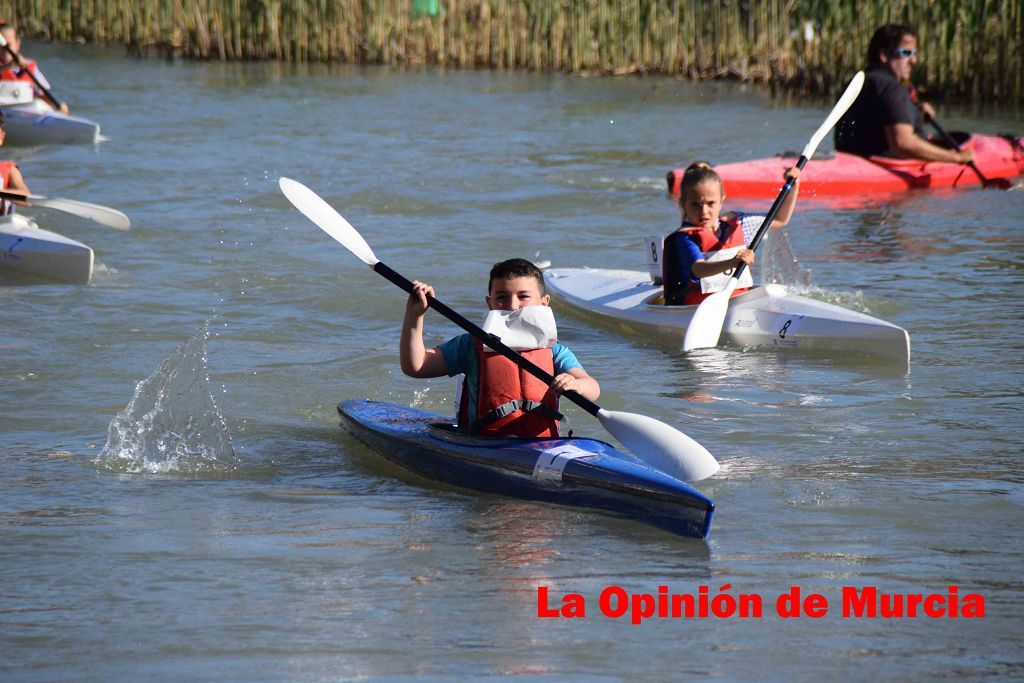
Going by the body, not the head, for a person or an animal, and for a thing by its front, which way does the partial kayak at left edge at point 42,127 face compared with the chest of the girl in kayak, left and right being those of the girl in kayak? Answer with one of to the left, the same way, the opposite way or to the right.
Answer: to the left

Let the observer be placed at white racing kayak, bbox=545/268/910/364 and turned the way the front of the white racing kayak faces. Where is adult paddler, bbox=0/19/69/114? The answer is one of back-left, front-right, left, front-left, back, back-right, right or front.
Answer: back

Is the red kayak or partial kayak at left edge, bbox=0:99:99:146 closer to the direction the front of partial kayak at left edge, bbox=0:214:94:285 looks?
the red kayak

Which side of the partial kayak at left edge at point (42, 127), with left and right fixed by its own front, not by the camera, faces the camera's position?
right

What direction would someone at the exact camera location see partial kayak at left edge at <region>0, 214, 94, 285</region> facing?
facing the viewer and to the right of the viewer

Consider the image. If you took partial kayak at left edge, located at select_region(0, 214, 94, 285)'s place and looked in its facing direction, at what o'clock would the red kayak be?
The red kayak is roughly at 10 o'clock from the partial kayak at left edge.

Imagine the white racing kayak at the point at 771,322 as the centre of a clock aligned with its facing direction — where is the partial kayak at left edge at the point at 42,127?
The partial kayak at left edge is roughly at 6 o'clock from the white racing kayak.

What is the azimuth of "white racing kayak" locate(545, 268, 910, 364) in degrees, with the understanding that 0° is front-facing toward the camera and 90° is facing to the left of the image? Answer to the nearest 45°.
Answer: approximately 315°

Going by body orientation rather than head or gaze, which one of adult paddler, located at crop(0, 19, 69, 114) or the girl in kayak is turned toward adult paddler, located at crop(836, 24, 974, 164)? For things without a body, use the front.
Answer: adult paddler, located at crop(0, 19, 69, 114)

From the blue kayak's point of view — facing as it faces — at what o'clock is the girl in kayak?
The girl in kayak is roughly at 8 o'clock from the blue kayak.
